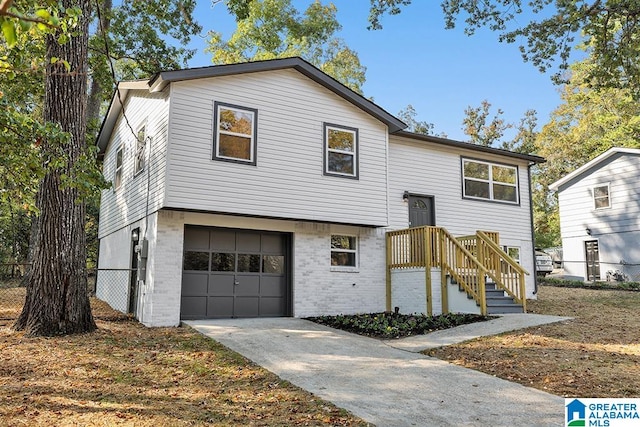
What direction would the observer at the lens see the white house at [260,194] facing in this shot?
facing the viewer and to the right of the viewer

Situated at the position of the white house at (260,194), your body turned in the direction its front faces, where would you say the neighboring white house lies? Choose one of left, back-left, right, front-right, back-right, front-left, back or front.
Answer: left

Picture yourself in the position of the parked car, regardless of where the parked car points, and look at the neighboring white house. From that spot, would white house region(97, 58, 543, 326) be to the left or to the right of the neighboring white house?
right

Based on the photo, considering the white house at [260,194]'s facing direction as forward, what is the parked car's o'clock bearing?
The parked car is roughly at 9 o'clock from the white house.

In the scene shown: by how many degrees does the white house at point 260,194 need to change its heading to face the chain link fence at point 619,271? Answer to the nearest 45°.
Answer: approximately 90° to its left

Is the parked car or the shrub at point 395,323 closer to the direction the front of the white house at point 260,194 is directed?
the shrub

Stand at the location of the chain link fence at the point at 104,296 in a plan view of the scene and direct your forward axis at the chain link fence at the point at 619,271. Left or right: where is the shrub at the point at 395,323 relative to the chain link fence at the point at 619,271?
right

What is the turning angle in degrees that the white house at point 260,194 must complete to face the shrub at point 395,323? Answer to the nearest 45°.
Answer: approximately 45° to its left
